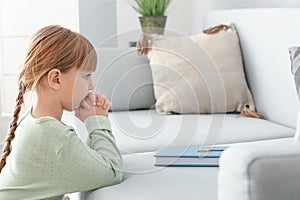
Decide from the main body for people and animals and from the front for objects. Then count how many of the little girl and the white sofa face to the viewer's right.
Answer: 1

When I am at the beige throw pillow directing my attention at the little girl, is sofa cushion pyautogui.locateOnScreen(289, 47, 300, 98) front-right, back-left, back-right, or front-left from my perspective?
front-left

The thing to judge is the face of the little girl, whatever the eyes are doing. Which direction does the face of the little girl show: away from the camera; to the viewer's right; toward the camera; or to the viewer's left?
to the viewer's right

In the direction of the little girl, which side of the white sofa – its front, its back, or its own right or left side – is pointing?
front

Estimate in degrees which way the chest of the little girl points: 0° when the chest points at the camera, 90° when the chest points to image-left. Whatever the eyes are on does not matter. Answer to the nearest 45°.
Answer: approximately 270°

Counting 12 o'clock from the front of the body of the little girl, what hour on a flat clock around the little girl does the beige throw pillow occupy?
The beige throw pillow is roughly at 10 o'clock from the little girl.

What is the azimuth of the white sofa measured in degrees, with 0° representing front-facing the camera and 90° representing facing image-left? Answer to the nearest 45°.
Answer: approximately 45°

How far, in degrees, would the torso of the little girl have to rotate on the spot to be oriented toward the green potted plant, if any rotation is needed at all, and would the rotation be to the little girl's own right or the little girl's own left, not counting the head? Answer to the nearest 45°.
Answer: approximately 90° to the little girl's own left

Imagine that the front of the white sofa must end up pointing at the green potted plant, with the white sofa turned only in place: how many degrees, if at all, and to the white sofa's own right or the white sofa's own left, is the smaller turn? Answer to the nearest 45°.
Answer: approximately 135° to the white sofa's own right
